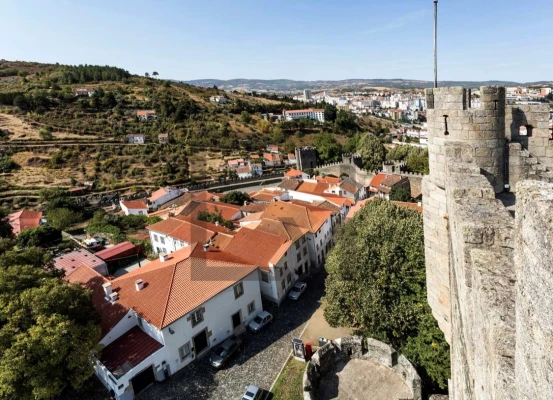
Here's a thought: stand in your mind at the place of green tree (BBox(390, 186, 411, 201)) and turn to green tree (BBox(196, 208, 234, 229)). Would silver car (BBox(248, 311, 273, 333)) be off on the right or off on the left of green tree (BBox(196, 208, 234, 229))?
left

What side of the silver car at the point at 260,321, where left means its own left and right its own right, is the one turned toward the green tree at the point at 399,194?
back

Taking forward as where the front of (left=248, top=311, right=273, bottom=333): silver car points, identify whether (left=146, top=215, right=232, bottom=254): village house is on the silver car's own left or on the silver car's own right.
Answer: on the silver car's own right

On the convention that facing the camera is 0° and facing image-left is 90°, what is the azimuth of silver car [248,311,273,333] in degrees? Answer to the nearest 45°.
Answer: approximately 45°

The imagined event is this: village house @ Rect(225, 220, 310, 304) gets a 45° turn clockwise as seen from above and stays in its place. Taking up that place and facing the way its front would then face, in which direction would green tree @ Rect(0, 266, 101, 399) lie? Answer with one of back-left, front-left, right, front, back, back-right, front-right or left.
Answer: front-right
